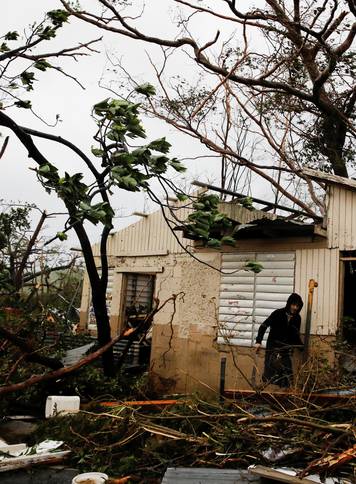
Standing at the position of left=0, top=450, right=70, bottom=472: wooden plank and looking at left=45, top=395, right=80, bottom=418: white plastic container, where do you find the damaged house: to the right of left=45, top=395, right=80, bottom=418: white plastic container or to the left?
right

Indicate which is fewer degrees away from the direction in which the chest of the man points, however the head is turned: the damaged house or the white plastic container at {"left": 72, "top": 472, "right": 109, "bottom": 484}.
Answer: the white plastic container

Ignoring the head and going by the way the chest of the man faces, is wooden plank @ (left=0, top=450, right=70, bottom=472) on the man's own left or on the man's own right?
on the man's own right

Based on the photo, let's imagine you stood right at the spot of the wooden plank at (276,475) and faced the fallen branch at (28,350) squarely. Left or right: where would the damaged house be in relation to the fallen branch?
right

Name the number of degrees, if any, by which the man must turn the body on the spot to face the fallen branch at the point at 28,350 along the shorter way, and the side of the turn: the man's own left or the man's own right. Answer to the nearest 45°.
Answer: approximately 90° to the man's own right

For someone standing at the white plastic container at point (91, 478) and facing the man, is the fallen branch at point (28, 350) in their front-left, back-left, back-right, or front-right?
front-left

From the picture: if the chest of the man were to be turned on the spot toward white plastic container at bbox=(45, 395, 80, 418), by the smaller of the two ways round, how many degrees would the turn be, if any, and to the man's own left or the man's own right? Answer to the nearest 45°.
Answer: approximately 90° to the man's own right
